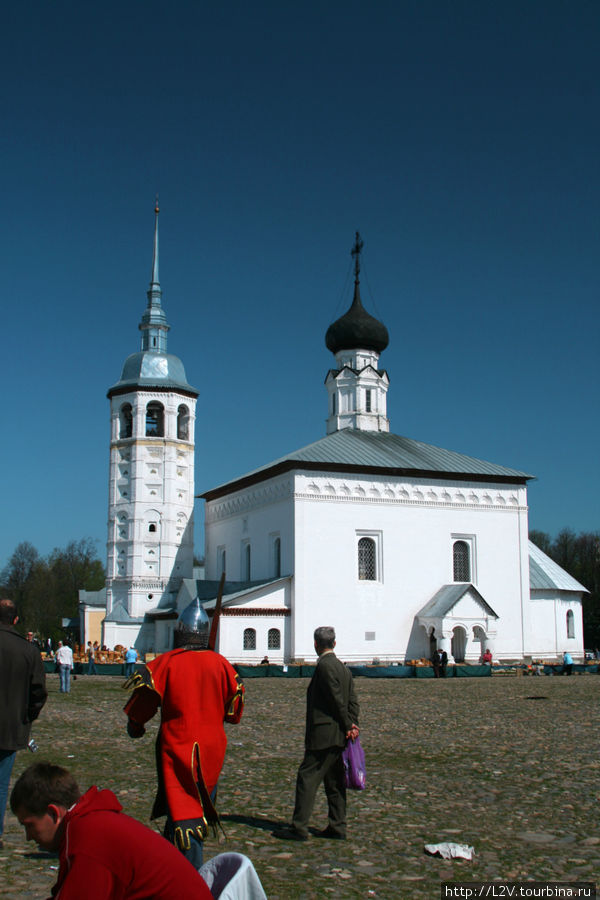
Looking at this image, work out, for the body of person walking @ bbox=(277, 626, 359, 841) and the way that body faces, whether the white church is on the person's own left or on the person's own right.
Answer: on the person's own right

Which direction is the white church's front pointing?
toward the camera

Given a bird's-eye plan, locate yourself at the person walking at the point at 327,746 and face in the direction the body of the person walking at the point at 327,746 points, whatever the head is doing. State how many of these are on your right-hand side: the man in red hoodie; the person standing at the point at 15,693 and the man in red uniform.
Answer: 0

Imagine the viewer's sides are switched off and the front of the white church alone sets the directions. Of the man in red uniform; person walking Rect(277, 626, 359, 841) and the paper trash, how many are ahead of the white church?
3

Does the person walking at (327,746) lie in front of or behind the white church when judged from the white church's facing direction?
in front

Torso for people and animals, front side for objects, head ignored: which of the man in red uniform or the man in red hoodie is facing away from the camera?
the man in red uniform

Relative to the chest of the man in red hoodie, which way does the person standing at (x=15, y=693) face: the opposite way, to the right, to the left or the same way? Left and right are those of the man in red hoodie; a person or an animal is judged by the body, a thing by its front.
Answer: to the right

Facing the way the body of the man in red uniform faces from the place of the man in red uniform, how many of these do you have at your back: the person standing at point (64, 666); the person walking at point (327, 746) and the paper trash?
0

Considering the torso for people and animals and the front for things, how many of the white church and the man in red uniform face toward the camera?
1

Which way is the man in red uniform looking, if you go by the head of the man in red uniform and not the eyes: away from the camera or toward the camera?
away from the camera

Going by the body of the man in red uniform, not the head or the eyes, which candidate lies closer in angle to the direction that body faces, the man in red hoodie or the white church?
the white church

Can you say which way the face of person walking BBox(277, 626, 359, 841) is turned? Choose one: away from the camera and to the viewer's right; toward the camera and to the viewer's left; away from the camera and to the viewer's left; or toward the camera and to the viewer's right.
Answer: away from the camera and to the viewer's left

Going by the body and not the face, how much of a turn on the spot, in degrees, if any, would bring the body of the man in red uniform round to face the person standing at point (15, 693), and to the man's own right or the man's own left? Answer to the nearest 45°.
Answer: approximately 45° to the man's own left
